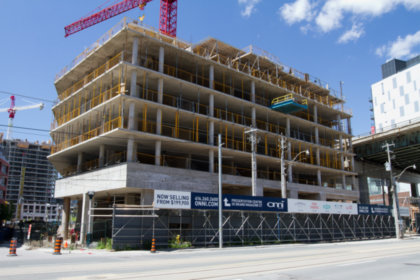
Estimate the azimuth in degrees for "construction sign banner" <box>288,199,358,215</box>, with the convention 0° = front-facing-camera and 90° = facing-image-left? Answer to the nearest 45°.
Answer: approximately 315°

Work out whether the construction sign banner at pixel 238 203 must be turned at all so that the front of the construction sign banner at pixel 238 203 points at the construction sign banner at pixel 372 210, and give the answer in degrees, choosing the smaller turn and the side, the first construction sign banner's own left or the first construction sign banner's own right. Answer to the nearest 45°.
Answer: approximately 90° to the first construction sign banner's own left

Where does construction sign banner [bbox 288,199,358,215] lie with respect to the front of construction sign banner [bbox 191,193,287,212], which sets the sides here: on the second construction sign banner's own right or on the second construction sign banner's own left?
on the second construction sign banner's own left

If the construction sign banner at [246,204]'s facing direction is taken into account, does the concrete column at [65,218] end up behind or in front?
behind

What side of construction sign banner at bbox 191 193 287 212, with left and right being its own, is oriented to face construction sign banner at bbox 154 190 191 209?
right

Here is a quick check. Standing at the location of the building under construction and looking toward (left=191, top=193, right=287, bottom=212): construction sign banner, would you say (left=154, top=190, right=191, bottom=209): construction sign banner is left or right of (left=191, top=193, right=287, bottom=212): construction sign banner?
right

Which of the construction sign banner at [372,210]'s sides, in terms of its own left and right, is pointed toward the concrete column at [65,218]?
right

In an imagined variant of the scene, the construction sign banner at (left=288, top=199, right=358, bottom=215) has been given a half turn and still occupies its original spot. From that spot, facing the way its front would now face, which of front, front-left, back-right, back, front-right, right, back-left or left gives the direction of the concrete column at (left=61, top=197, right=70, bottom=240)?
front-left

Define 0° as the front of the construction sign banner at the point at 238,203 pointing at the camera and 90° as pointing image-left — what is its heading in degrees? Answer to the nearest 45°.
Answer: approximately 315°
